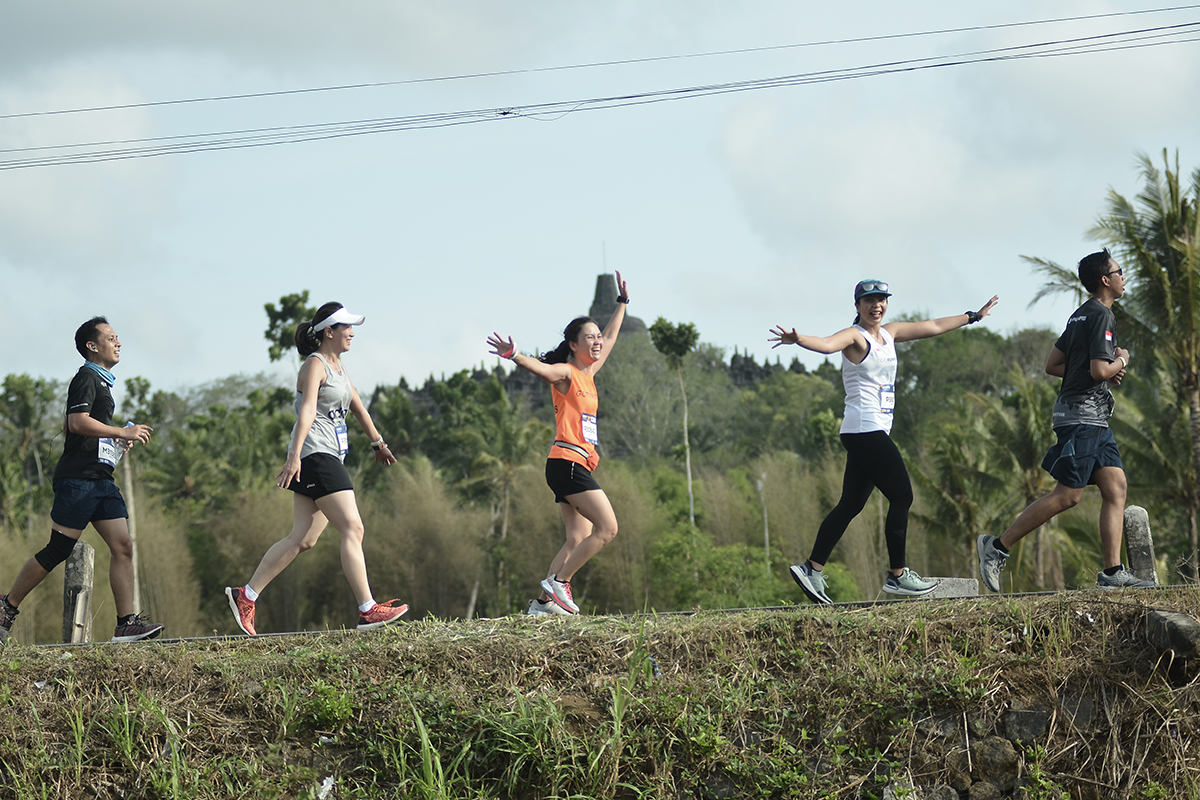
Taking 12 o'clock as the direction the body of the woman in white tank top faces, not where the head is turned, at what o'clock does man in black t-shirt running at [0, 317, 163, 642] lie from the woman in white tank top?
The man in black t-shirt running is roughly at 4 o'clock from the woman in white tank top.

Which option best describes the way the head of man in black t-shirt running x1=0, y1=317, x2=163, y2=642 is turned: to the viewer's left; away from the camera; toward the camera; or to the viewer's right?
to the viewer's right

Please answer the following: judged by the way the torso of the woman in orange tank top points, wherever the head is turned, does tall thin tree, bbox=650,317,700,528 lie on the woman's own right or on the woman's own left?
on the woman's own left

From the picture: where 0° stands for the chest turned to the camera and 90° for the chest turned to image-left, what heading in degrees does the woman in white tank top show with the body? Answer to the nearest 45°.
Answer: approximately 315°

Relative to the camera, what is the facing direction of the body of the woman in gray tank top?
to the viewer's right

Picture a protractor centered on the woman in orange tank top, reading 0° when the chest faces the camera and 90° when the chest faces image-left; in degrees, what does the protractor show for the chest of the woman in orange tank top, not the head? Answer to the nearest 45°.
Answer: approximately 315°

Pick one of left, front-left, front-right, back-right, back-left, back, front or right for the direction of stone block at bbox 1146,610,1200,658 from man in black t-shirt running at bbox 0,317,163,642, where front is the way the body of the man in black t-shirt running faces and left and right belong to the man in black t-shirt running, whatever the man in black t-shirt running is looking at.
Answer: front-right

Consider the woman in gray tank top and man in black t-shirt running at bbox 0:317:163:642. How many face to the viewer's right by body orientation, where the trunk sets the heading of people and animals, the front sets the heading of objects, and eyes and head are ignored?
2

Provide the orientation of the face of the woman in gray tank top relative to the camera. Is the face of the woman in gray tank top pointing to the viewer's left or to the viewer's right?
to the viewer's right

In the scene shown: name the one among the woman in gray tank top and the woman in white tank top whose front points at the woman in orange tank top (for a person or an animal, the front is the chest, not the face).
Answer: the woman in gray tank top

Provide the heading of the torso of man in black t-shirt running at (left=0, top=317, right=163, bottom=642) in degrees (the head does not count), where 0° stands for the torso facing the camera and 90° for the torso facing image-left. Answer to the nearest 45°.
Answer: approximately 270°
